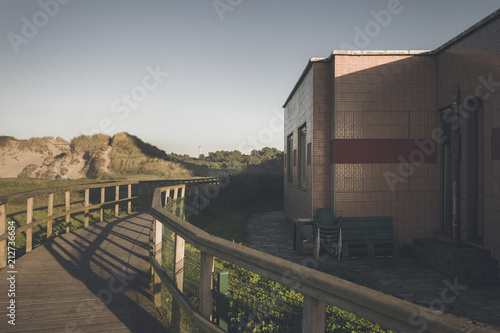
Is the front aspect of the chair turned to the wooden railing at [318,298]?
yes

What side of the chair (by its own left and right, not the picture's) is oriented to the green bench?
left

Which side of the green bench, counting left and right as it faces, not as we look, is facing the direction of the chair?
right

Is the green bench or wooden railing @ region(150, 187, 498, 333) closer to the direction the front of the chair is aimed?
the wooden railing

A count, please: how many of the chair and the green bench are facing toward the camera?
2

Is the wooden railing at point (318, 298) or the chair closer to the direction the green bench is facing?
the wooden railing

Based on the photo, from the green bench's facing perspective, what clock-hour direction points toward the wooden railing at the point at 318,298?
The wooden railing is roughly at 12 o'clock from the green bench.
